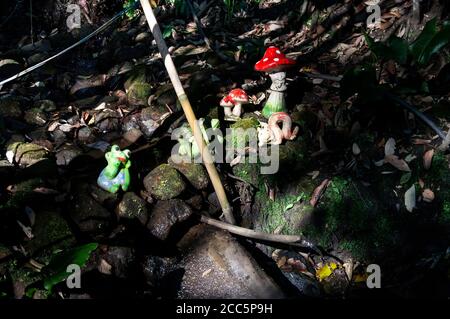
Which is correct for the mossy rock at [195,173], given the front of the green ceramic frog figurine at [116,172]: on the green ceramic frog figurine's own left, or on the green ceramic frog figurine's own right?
on the green ceramic frog figurine's own left

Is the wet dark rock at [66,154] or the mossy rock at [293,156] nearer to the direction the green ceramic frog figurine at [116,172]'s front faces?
the mossy rock

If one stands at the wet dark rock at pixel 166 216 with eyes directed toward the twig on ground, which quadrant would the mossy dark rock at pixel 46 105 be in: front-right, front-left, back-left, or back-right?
back-left

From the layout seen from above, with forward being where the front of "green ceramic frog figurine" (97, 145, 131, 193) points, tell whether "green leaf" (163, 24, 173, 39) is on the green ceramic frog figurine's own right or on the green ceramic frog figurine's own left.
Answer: on the green ceramic frog figurine's own left

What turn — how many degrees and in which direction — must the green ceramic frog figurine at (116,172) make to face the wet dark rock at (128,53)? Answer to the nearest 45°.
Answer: approximately 135° to its left

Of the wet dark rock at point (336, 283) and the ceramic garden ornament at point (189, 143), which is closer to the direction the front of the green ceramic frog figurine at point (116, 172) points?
the wet dark rock

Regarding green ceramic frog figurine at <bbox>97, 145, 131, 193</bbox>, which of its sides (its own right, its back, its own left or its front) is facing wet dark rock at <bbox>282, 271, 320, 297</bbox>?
front

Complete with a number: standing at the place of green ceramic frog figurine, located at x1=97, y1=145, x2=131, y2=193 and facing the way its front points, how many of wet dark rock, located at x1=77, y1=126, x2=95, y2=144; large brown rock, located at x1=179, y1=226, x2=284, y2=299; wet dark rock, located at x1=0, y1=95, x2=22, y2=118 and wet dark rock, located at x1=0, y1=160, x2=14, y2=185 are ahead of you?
1
